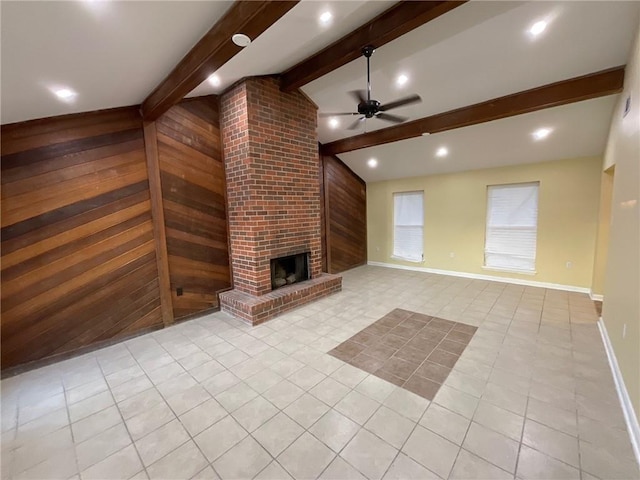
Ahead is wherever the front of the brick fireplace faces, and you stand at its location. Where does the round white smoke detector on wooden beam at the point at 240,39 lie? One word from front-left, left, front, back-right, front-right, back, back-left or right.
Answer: front-right

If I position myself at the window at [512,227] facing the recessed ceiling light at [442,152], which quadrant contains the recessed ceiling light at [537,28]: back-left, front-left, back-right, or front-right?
front-left

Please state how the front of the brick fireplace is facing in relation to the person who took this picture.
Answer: facing the viewer and to the right of the viewer

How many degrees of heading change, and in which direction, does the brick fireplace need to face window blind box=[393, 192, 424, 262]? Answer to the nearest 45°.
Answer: approximately 90° to its left

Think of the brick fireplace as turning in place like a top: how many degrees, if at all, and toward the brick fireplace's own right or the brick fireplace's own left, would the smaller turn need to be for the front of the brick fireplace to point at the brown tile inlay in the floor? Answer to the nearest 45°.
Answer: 0° — it already faces it

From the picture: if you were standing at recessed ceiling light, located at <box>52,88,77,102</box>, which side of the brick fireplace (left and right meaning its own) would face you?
right

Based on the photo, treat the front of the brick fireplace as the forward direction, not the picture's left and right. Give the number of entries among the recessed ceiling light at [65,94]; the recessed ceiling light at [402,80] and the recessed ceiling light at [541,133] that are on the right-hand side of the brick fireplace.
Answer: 1

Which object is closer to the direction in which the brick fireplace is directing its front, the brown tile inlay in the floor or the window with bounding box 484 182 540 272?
the brown tile inlay in the floor

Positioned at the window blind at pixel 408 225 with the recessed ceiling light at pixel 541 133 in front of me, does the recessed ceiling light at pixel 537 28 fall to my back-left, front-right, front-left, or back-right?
front-right

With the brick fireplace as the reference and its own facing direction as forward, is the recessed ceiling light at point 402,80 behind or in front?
in front

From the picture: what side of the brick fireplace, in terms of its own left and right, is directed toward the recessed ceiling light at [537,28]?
front

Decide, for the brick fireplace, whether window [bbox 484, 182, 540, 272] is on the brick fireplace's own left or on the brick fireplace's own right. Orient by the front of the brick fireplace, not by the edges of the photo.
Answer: on the brick fireplace's own left
